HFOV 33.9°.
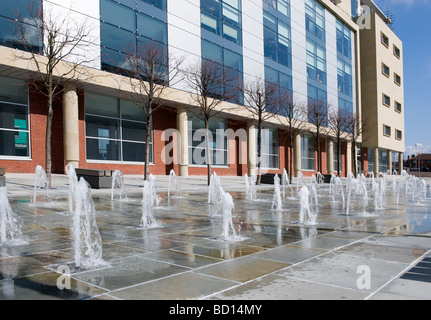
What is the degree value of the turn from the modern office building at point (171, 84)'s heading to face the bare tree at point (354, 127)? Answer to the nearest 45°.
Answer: approximately 90° to its left

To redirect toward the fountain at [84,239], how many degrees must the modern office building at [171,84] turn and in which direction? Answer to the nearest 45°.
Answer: approximately 45° to its right

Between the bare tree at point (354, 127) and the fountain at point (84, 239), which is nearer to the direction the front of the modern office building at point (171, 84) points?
the fountain

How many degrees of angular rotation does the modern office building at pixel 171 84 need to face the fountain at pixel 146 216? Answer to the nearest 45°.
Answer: approximately 45° to its right

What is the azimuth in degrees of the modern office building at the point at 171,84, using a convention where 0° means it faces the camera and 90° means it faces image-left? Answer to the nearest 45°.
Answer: approximately 315°

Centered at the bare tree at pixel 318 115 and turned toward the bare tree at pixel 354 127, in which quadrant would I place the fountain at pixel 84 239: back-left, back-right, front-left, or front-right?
back-right

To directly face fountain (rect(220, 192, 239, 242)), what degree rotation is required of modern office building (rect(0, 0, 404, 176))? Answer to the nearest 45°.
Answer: approximately 45° to its right
